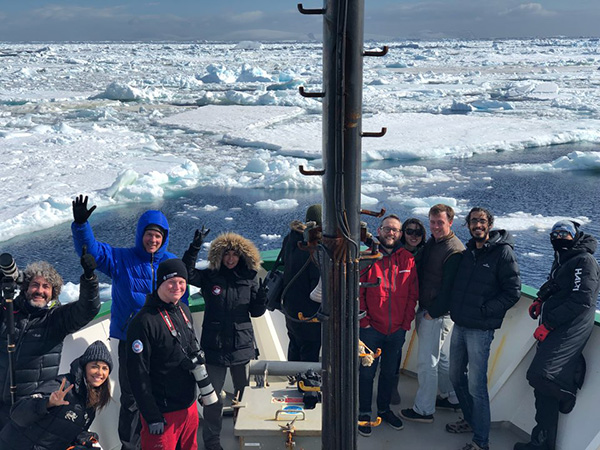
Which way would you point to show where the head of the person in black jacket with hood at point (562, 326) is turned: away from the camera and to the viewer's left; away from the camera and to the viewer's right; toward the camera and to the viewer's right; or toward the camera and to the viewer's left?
toward the camera and to the viewer's left

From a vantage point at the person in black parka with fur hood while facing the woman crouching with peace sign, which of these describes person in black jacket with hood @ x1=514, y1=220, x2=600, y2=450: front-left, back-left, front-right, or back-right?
back-left

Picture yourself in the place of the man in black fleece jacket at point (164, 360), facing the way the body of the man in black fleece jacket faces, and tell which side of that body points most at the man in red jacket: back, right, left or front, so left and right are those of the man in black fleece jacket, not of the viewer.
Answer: left

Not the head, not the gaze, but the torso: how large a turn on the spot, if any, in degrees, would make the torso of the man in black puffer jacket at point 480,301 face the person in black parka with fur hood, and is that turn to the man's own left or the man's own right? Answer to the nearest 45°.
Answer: approximately 45° to the man's own right

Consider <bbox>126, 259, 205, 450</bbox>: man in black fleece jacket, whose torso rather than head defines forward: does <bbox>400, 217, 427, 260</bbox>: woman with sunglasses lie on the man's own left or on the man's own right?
on the man's own left

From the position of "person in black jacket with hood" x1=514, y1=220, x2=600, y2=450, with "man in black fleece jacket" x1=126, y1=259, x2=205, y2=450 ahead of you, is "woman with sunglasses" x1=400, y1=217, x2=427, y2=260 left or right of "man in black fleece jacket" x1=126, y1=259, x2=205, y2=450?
right

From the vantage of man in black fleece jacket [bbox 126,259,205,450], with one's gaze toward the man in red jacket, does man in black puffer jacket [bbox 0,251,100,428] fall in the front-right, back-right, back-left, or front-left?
back-left

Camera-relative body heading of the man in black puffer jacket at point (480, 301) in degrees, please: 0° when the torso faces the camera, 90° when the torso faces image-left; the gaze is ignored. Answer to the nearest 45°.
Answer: approximately 45°

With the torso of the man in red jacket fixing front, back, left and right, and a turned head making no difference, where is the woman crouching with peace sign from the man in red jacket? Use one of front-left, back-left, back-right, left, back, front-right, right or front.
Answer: front-right

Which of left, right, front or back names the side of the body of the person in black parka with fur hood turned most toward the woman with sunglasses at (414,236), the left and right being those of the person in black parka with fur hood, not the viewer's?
left
